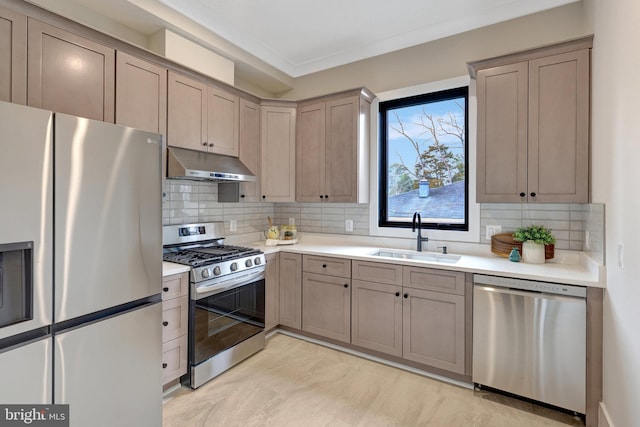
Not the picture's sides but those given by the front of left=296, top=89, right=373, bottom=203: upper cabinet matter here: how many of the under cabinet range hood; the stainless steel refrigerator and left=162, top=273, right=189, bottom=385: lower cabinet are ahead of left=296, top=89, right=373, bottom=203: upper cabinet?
3

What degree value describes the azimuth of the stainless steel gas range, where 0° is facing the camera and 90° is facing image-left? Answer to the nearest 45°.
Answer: approximately 315°

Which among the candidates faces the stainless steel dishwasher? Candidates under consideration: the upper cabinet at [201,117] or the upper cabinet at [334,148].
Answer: the upper cabinet at [201,117]

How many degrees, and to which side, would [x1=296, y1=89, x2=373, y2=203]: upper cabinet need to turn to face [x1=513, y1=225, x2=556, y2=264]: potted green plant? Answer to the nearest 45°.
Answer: approximately 90° to its left

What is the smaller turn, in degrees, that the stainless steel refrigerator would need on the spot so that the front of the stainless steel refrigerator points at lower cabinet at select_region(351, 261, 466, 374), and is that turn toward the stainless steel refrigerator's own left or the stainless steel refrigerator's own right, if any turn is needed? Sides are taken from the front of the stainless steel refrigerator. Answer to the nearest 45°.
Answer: approximately 45° to the stainless steel refrigerator's own left

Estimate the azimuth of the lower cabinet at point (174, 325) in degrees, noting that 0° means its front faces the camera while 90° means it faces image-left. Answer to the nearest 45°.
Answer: approximately 315°

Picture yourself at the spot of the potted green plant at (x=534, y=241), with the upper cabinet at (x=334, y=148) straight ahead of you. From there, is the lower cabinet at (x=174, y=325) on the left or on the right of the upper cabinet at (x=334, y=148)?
left
